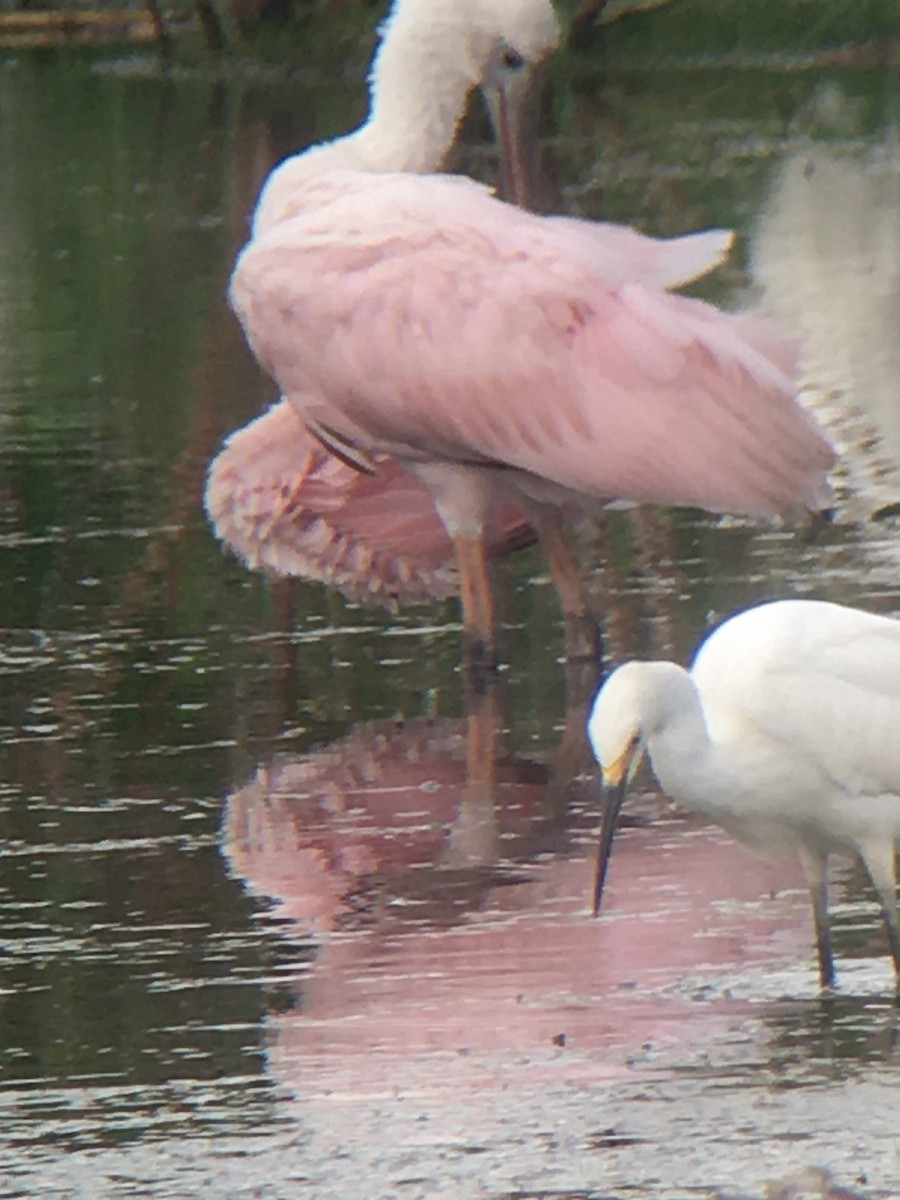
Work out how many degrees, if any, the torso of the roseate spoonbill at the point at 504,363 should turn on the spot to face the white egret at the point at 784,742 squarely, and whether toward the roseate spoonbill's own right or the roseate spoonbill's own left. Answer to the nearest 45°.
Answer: approximately 90° to the roseate spoonbill's own left

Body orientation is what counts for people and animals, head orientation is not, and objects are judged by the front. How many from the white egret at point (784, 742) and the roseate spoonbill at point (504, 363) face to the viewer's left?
2

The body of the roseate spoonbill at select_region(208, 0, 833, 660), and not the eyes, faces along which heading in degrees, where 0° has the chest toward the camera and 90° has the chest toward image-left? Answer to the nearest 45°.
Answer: approximately 90°

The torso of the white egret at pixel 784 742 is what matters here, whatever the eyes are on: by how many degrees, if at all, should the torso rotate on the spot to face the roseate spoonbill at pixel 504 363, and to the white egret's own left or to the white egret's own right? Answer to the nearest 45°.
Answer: approximately 90° to the white egret's own right

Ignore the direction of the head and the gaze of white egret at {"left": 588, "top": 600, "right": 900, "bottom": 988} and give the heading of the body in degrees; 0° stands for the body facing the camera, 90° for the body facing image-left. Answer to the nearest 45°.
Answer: approximately 90°
